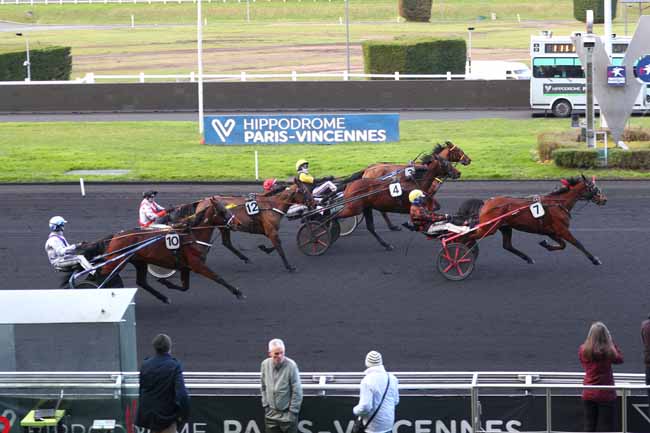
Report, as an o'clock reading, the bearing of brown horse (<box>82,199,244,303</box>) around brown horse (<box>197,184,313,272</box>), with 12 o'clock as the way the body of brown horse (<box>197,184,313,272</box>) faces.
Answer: brown horse (<box>82,199,244,303</box>) is roughly at 4 o'clock from brown horse (<box>197,184,313,272</box>).

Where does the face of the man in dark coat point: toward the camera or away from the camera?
away from the camera

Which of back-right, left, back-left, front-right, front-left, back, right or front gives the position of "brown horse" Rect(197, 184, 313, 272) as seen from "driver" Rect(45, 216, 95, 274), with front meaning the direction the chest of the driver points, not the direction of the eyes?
front-left

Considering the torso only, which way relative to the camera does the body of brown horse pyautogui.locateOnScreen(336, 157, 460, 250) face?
to the viewer's right

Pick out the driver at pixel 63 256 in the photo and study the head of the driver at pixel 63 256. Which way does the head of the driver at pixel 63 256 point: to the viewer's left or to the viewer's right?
to the viewer's right

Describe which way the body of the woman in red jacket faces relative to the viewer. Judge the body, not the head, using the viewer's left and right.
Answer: facing away from the viewer

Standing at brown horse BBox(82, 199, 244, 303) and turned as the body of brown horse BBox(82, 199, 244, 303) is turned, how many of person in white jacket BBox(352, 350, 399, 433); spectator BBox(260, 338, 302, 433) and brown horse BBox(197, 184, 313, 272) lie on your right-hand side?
2

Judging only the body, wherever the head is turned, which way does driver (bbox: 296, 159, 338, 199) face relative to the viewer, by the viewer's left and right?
facing to the right of the viewer

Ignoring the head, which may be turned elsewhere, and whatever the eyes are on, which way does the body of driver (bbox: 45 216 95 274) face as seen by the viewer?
to the viewer's right

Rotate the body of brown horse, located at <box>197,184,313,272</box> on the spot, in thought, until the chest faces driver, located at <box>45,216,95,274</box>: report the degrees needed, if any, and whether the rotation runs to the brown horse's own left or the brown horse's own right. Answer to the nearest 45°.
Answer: approximately 135° to the brown horse's own right

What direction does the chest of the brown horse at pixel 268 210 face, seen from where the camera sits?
to the viewer's right

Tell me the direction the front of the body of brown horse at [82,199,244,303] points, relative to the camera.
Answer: to the viewer's right

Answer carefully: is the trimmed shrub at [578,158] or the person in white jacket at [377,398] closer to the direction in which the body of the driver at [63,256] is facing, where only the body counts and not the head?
the trimmed shrub

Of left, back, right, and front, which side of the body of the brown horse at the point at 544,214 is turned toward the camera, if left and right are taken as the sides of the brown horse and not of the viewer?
right

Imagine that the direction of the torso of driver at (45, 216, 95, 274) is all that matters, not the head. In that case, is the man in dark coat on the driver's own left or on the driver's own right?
on the driver's own right

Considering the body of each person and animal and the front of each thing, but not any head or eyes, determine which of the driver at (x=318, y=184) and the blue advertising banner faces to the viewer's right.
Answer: the driver

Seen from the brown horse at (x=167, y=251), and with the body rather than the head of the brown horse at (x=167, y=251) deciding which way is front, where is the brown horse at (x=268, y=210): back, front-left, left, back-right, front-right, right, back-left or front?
front-left

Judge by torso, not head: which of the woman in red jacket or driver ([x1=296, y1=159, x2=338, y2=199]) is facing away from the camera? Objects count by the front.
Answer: the woman in red jacket
